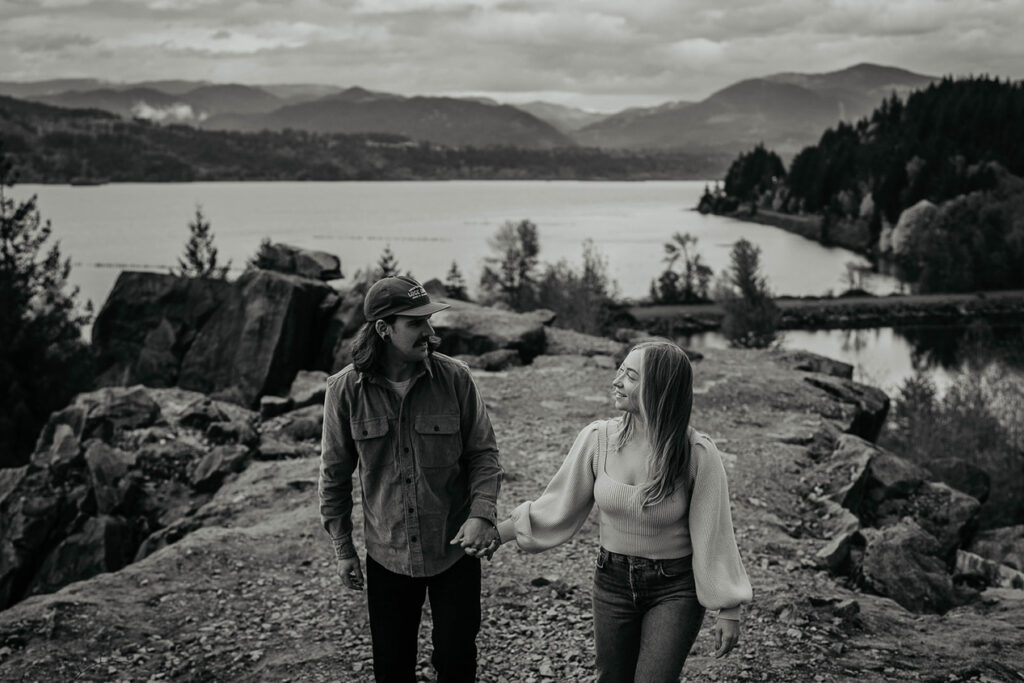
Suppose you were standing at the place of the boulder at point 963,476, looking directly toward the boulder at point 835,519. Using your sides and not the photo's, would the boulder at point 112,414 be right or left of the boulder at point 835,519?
right

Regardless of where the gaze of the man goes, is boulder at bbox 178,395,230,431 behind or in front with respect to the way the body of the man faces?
behind

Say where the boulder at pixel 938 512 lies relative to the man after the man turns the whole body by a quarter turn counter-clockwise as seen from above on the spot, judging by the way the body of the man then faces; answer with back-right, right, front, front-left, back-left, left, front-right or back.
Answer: front-left

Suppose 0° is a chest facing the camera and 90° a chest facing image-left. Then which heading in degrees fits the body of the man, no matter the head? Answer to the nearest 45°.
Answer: approximately 0°

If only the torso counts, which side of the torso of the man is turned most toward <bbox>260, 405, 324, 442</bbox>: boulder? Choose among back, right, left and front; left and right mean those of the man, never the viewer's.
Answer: back

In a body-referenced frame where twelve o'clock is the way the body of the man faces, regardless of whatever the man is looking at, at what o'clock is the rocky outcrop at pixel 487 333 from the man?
The rocky outcrop is roughly at 6 o'clock from the man.

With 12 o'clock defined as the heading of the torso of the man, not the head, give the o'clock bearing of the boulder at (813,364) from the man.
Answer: The boulder is roughly at 7 o'clock from the man.

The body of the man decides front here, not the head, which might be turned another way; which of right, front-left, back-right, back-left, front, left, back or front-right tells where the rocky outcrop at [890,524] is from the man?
back-left

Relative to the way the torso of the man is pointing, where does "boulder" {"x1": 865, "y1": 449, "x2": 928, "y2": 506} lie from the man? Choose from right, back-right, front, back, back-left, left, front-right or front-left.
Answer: back-left

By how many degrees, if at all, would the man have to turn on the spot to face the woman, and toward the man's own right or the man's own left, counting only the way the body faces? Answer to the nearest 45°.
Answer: approximately 45° to the man's own left

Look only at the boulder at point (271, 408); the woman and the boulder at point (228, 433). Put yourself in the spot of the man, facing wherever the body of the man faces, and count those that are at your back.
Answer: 2

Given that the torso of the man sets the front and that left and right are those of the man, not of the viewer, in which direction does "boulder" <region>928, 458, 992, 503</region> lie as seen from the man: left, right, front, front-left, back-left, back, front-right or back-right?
back-left

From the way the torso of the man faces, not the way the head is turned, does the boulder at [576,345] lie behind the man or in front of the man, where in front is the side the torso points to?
behind

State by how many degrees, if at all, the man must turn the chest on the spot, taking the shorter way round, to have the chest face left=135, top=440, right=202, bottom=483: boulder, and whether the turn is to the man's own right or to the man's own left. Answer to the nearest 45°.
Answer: approximately 180°

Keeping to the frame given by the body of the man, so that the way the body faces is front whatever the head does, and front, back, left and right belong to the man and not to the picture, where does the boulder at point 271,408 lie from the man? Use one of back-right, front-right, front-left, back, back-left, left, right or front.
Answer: back

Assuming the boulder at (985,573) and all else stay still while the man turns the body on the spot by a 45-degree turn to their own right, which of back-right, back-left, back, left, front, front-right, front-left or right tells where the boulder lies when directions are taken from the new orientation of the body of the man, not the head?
back
